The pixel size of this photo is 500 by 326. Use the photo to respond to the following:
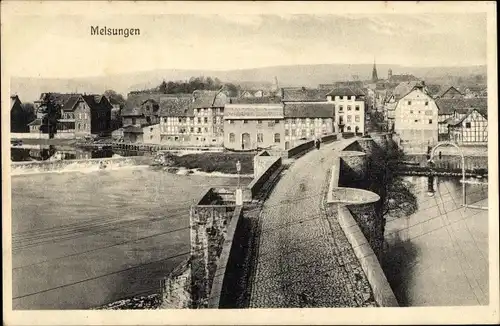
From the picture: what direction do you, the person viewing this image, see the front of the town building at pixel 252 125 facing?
facing the viewer

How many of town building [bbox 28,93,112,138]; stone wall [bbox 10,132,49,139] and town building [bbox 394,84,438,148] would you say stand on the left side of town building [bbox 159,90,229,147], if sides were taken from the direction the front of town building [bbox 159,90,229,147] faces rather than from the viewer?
1

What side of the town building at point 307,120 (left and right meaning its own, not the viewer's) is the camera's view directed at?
front

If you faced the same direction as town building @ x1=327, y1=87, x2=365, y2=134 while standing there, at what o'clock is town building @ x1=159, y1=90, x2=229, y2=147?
town building @ x1=159, y1=90, x2=229, y2=147 is roughly at 2 o'clock from town building @ x1=327, y1=87, x2=365, y2=134.

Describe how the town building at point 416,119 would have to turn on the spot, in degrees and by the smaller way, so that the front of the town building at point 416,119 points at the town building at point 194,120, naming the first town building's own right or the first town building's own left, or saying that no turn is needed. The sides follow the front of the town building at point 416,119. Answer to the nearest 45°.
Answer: approximately 90° to the first town building's own right

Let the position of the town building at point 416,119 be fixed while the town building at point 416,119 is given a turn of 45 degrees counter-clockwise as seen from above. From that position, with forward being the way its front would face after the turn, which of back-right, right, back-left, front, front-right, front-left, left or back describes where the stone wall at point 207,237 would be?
right
